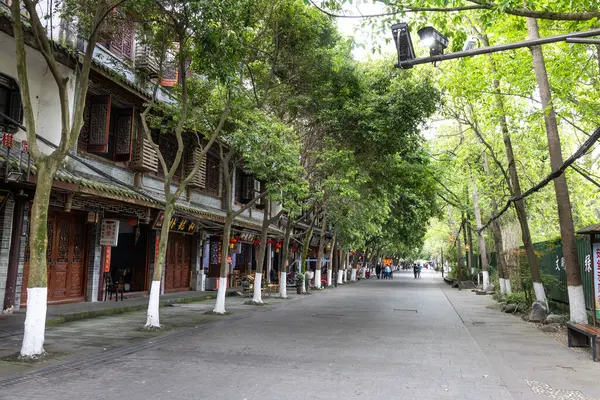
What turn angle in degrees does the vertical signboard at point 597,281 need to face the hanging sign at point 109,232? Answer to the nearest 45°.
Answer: approximately 45° to its right

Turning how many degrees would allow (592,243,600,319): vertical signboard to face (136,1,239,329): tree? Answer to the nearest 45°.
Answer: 0° — it already faces it

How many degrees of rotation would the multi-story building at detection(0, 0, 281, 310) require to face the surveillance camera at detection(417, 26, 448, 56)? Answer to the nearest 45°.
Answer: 0° — it already faces it

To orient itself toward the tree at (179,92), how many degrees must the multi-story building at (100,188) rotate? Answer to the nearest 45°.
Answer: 0° — it already faces it

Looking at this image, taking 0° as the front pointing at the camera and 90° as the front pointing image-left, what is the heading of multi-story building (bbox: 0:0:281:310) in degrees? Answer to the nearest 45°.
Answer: approximately 315°

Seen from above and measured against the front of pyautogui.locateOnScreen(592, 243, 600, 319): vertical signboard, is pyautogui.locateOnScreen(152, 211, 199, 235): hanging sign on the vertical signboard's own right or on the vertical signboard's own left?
on the vertical signboard's own right

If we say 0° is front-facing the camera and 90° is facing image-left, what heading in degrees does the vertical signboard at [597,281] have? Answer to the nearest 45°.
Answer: approximately 45°

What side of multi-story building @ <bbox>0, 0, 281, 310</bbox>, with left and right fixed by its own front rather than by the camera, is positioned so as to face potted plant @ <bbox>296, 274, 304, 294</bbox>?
left

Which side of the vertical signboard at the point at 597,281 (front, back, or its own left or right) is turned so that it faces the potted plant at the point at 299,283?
right
